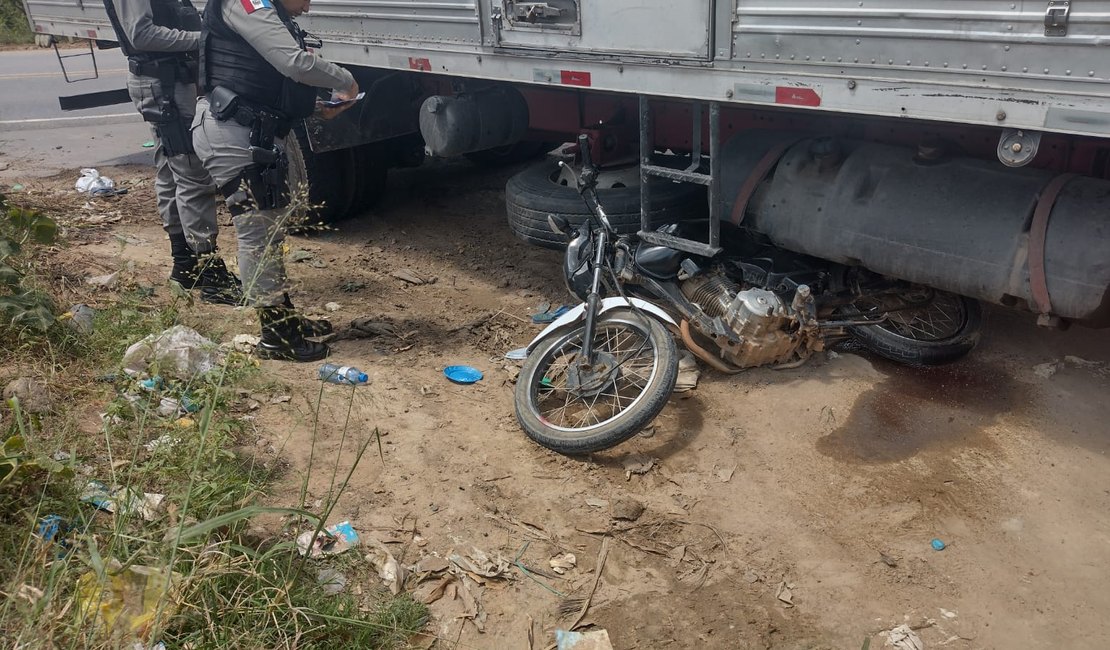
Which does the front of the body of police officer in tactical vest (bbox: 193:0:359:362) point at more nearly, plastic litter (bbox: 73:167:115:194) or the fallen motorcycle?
the fallen motorcycle

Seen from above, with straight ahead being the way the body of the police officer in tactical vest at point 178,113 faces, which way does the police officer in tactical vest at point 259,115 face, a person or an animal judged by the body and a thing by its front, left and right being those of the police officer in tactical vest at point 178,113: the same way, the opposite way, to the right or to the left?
the same way

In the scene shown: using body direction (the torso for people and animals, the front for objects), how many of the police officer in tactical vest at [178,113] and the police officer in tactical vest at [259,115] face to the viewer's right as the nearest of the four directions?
2

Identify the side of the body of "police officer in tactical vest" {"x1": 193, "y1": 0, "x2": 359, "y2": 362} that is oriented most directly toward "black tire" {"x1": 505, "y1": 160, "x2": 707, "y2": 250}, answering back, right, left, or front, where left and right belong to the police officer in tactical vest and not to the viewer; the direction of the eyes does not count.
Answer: front

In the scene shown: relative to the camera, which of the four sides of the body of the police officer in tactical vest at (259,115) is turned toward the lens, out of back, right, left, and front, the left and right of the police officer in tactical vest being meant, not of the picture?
right

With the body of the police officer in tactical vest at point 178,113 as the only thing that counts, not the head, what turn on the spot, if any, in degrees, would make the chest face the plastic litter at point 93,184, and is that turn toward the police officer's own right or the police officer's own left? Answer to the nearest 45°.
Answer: approximately 90° to the police officer's own left

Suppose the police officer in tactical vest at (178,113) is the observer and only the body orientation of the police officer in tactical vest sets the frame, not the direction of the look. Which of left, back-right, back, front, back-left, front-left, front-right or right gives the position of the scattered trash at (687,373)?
front-right

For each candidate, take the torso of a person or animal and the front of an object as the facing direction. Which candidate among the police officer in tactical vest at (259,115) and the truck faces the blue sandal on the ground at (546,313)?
the police officer in tactical vest

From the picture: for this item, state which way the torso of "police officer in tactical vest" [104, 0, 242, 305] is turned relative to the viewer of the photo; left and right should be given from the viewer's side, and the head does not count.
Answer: facing to the right of the viewer
